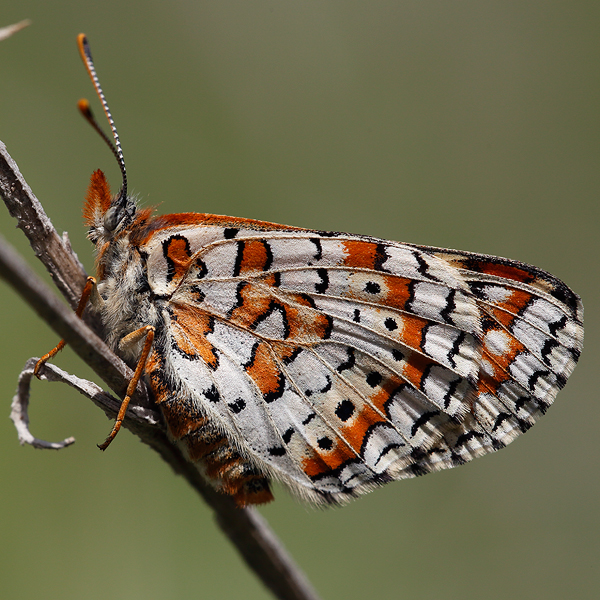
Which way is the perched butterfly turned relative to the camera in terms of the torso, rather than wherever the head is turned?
to the viewer's left
